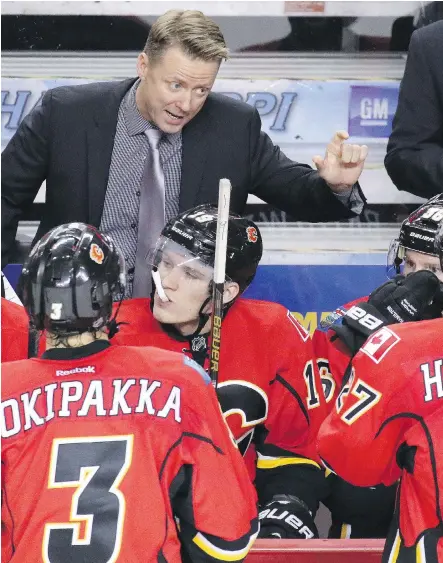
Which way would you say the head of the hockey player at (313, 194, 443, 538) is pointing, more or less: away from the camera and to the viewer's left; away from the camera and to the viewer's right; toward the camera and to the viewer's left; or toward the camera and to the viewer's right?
toward the camera and to the viewer's left

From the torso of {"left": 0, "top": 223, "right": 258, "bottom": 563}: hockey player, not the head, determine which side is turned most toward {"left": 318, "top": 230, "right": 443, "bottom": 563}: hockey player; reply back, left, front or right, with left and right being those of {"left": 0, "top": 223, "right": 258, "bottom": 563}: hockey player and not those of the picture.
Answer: right

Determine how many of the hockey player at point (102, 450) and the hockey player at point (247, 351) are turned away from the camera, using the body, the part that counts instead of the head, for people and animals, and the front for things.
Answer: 1

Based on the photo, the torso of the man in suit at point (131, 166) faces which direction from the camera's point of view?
toward the camera

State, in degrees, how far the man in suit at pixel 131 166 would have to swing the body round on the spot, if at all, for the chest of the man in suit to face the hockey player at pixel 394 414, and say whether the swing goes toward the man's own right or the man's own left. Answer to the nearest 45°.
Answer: approximately 45° to the man's own left

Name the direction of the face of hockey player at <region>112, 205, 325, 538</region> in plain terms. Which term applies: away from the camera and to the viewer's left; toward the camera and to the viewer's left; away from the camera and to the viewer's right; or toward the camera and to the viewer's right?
toward the camera and to the viewer's left

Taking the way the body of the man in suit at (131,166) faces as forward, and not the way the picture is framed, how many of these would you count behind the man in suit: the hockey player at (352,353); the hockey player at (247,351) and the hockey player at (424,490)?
0

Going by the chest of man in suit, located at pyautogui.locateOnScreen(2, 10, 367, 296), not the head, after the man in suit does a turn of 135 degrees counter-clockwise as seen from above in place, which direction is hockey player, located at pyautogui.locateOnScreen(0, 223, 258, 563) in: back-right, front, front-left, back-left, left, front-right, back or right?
back-right

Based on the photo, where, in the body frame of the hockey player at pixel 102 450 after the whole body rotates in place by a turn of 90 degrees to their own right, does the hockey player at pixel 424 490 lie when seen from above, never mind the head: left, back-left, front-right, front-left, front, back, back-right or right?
front

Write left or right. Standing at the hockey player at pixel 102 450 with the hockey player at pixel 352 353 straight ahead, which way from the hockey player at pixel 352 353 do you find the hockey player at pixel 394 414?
right

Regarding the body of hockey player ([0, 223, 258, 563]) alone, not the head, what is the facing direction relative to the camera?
away from the camera
